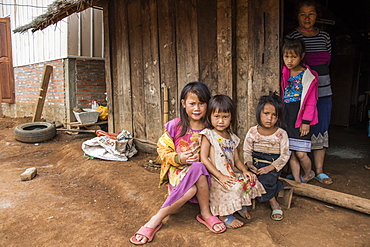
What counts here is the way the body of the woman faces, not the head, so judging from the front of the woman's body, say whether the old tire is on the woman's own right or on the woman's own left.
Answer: on the woman's own right

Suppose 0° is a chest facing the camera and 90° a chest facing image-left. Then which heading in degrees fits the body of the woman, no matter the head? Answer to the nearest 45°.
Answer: approximately 0°

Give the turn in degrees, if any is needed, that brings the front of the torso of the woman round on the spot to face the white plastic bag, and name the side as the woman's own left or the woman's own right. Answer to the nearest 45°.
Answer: approximately 90° to the woman's own right

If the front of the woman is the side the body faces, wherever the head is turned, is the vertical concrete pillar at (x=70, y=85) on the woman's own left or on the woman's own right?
on the woman's own right

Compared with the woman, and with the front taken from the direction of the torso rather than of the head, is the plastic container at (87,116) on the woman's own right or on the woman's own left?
on the woman's own right
